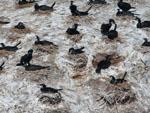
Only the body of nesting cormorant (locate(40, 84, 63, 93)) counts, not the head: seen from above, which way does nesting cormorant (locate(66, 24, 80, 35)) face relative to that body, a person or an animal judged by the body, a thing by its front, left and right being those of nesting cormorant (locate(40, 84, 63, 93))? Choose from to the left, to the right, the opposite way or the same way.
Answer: the opposite way

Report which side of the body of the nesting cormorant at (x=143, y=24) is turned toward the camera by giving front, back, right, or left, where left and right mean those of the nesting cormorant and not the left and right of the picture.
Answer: left

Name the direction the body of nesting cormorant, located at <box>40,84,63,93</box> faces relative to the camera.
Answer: to the viewer's left

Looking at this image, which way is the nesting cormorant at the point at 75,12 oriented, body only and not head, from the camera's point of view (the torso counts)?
to the viewer's left

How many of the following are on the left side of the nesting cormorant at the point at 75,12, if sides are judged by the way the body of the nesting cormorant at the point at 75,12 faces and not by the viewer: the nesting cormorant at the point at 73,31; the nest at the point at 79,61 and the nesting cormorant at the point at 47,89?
3

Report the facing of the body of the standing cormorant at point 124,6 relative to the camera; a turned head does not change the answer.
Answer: to the viewer's left
